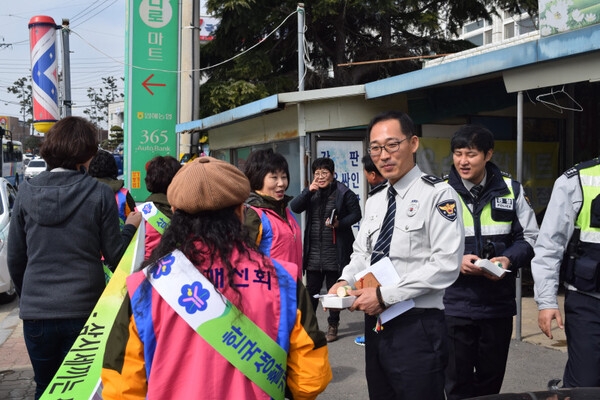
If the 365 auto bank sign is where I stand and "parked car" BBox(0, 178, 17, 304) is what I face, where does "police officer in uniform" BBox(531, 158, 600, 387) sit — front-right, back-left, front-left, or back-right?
front-left

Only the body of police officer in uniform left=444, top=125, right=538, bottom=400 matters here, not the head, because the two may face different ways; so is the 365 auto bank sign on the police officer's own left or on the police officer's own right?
on the police officer's own right

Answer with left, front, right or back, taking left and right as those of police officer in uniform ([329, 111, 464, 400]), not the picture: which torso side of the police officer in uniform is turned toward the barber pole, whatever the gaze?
right

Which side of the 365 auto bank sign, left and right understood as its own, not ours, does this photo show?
front

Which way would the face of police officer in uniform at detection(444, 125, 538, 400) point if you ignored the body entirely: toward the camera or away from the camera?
toward the camera

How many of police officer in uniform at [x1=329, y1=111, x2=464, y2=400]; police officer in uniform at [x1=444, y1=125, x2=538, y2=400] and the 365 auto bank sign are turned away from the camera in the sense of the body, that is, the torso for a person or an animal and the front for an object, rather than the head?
0

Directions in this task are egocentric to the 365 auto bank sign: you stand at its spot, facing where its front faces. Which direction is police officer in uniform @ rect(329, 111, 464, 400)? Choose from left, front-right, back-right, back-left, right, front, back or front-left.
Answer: front

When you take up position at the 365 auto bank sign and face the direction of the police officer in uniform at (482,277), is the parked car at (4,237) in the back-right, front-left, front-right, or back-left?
front-right

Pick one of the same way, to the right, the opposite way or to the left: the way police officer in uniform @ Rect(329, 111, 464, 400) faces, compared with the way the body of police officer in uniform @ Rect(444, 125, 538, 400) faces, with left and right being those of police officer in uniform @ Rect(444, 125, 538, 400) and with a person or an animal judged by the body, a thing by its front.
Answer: the same way

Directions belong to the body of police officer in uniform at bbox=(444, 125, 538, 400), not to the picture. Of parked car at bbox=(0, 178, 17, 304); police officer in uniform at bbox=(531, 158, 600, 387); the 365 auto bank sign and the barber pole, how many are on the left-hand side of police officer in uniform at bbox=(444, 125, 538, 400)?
1

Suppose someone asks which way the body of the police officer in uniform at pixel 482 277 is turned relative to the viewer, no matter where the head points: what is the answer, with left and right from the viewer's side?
facing the viewer and to the left of the viewer

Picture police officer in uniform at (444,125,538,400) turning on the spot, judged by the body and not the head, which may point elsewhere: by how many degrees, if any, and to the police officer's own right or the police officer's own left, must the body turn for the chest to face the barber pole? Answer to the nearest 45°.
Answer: approximately 90° to the police officer's own right

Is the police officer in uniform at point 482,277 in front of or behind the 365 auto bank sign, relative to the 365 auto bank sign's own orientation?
in front

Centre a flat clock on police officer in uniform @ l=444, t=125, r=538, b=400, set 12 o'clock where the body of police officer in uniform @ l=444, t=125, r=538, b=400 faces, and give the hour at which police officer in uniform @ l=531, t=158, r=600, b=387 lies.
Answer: police officer in uniform @ l=531, t=158, r=600, b=387 is roughly at 9 o'clock from police officer in uniform @ l=444, t=125, r=538, b=400.
